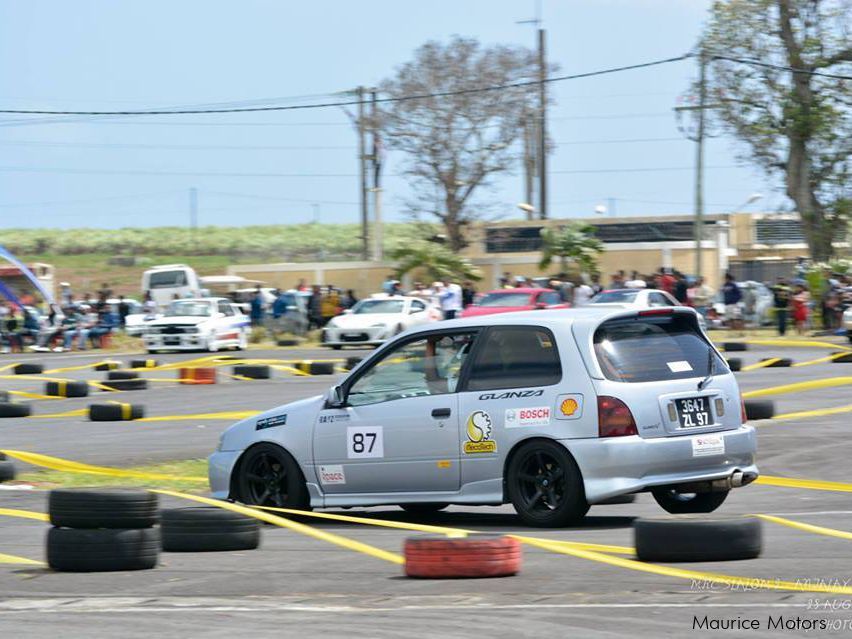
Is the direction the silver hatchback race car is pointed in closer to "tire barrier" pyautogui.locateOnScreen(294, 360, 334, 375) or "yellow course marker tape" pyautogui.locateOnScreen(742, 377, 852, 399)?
the tire barrier

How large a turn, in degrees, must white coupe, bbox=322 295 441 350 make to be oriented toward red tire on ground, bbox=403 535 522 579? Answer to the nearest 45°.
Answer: approximately 45° to its left

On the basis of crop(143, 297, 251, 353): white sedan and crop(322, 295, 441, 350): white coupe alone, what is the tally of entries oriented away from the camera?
0

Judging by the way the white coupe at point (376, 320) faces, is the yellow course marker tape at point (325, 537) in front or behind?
in front

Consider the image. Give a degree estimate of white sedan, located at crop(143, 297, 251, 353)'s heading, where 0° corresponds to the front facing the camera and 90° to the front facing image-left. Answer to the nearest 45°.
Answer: approximately 45°

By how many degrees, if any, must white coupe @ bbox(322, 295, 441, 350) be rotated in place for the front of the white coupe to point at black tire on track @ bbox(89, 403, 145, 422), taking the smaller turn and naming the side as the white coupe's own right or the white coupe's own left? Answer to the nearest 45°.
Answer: approximately 45° to the white coupe's own left

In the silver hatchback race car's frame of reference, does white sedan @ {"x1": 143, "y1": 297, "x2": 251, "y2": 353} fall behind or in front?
in front

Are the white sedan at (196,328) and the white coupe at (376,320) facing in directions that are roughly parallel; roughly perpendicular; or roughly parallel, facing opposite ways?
roughly parallel

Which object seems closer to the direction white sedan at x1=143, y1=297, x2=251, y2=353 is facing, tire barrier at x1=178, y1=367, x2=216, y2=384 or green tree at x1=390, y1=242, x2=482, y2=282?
the tire barrier

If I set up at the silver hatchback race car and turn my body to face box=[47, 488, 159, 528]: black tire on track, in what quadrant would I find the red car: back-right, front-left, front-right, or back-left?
back-right

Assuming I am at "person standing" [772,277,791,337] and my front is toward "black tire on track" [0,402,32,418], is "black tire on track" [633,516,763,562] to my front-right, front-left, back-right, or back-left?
front-left

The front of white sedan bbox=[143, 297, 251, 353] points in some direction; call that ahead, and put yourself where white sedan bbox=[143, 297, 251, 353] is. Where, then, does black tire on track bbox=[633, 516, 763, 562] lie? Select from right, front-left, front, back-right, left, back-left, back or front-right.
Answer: front-left

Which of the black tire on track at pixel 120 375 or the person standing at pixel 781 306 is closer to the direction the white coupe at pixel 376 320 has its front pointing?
the black tire on track

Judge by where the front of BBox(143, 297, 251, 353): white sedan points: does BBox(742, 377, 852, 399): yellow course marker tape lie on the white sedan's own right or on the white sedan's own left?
on the white sedan's own left

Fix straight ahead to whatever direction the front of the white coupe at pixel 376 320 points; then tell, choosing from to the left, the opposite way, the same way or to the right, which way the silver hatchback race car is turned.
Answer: to the right

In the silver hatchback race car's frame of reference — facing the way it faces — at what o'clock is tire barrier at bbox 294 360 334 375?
The tire barrier is roughly at 1 o'clock from the silver hatchback race car.

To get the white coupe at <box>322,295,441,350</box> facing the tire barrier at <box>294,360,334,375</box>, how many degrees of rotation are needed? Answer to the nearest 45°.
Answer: approximately 45° to its left

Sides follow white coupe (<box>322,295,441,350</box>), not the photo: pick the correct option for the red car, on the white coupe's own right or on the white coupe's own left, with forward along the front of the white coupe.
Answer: on the white coupe's own left

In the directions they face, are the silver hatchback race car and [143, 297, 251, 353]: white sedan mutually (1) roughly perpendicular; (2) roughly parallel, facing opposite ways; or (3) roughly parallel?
roughly perpendicular

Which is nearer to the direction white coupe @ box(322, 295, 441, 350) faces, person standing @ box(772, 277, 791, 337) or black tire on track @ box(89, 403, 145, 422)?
the black tire on track
